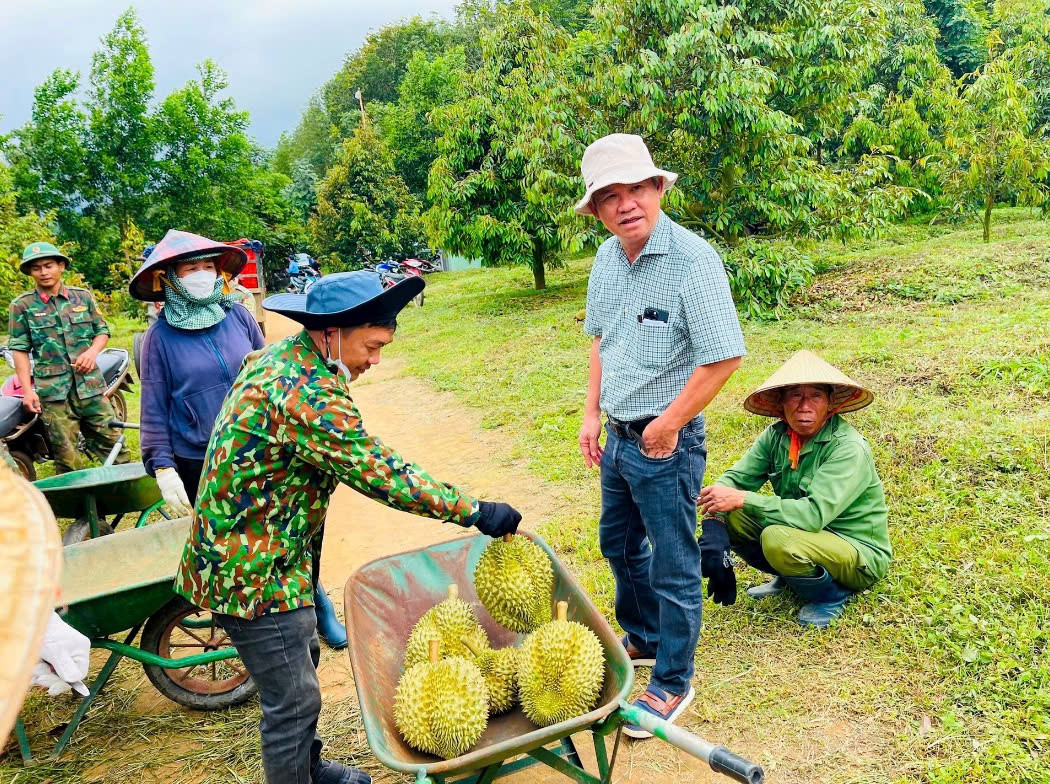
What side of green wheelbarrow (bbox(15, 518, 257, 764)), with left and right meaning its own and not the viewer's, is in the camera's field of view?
right

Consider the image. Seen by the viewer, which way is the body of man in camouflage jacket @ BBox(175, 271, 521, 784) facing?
to the viewer's right

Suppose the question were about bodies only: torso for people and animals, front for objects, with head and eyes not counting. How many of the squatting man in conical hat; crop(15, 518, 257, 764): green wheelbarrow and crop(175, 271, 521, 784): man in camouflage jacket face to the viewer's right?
2

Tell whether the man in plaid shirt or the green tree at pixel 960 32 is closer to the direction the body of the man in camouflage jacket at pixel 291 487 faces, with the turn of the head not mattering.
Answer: the man in plaid shirt

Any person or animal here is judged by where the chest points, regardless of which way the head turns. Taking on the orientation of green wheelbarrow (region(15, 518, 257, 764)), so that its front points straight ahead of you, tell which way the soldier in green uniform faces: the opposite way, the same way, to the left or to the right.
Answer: to the right

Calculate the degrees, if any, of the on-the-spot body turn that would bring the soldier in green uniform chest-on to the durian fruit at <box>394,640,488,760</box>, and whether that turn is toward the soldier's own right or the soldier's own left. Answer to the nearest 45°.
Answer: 0° — they already face it

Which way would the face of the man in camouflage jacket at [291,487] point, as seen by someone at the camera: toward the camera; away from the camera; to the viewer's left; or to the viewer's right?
to the viewer's right

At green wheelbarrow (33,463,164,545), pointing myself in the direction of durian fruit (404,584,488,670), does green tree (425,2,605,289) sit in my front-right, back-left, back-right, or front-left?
back-left

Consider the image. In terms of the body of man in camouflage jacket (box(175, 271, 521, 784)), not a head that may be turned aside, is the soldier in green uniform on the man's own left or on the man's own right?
on the man's own left
